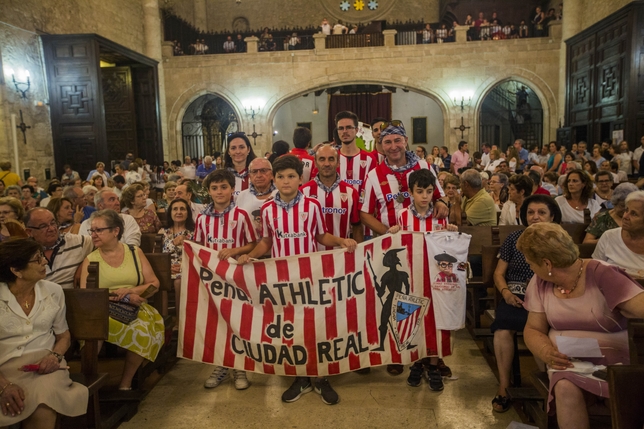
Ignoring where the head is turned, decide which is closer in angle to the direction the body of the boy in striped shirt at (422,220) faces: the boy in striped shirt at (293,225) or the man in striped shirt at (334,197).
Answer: the boy in striped shirt

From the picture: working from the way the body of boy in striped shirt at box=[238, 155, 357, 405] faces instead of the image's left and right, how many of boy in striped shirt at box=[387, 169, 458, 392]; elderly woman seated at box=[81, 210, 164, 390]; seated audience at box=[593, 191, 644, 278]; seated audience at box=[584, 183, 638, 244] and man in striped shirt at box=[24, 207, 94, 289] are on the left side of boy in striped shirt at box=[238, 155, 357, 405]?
3

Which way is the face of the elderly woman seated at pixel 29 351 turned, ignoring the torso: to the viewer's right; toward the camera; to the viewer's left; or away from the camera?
to the viewer's right

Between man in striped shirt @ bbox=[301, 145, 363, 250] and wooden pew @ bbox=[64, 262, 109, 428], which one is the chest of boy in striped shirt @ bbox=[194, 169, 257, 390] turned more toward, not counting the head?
the wooden pew

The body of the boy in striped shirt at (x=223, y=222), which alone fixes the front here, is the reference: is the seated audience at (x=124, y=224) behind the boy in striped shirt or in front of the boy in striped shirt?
behind

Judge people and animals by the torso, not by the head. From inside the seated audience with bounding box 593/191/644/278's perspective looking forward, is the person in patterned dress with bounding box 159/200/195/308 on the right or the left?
on their right

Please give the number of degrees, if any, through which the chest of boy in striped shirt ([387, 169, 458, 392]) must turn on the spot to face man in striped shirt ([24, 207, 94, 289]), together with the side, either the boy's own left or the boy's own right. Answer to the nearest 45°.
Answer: approximately 90° to the boy's own right

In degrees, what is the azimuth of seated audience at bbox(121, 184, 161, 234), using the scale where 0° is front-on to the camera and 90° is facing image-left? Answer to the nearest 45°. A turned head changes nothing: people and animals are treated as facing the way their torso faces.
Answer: approximately 315°

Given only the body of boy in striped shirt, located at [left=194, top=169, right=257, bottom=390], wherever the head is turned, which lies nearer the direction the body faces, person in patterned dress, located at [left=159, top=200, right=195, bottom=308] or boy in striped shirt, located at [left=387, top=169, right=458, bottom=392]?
the boy in striped shirt

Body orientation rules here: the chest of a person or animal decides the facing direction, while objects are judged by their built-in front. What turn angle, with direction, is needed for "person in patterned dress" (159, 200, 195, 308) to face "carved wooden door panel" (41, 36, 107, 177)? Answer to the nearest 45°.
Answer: approximately 180°
